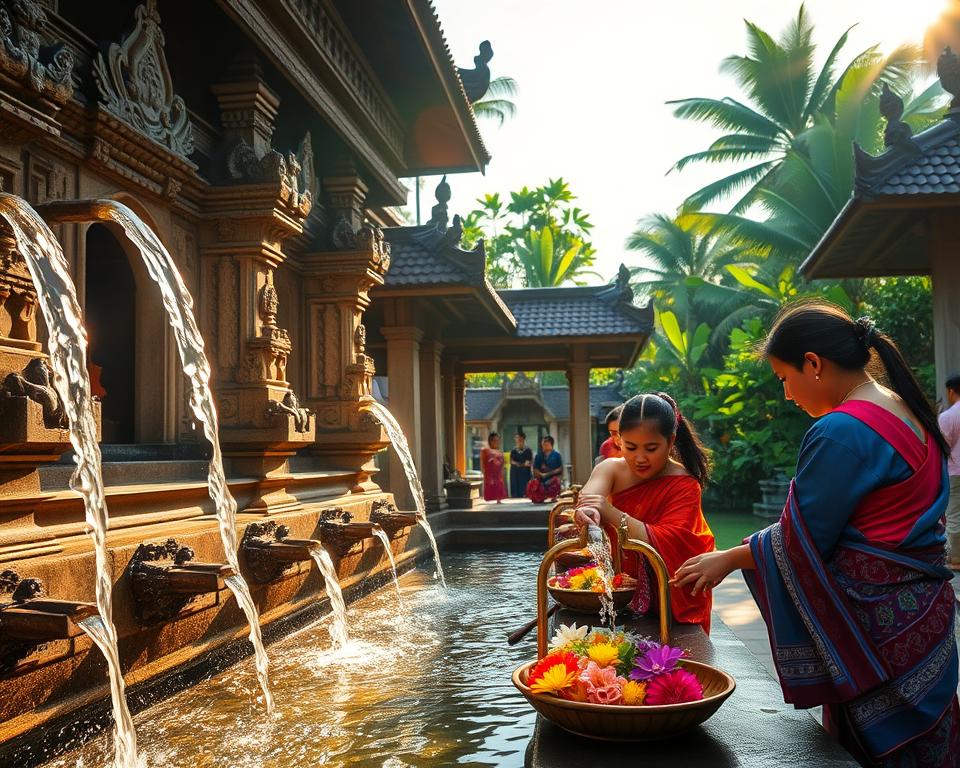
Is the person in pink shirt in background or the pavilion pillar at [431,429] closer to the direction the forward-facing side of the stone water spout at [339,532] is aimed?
the person in pink shirt in background

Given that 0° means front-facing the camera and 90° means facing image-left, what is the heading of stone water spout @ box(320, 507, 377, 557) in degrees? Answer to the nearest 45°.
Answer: approximately 270°

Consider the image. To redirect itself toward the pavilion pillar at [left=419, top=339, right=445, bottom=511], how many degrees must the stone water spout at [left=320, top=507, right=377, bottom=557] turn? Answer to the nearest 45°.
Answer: approximately 90° to its left

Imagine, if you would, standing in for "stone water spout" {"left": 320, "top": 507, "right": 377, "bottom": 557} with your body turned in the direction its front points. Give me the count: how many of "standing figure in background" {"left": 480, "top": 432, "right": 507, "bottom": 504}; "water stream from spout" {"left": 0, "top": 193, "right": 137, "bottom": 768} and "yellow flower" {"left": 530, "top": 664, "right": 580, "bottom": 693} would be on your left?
1

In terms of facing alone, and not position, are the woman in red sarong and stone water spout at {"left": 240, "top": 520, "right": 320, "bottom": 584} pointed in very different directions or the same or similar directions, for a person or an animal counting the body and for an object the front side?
very different directions

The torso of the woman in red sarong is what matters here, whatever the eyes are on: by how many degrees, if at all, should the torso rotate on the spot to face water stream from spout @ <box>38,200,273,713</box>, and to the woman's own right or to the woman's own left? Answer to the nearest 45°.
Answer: approximately 45° to the woman's own right

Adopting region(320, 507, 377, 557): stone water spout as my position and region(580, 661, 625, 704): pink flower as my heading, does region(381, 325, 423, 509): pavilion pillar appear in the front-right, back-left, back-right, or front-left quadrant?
back-left

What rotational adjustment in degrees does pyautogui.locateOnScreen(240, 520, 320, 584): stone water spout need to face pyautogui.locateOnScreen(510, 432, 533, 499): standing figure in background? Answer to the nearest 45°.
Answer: approximately 90° to its left

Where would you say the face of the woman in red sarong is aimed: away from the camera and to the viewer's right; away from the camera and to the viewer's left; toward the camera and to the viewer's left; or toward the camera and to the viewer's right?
toward the camera and to the viewer's left

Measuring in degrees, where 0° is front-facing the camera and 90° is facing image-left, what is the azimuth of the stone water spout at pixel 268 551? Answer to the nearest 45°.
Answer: approximately 270°

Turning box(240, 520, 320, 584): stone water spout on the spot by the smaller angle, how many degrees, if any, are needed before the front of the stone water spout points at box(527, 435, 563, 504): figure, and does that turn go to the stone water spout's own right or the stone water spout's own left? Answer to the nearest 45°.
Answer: approximately 45° to the stone water spout's own left

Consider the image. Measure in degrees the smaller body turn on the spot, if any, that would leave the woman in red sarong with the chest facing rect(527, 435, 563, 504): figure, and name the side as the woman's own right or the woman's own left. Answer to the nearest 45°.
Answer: approximately 135° to the woman's own right

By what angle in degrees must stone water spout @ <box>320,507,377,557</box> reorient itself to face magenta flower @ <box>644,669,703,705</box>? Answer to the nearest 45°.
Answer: approximately 90° to its right

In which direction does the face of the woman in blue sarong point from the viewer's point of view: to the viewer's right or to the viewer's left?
to the viewer's left
